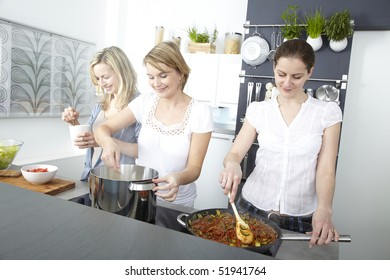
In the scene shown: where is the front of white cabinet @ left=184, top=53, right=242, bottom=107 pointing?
toward the camera

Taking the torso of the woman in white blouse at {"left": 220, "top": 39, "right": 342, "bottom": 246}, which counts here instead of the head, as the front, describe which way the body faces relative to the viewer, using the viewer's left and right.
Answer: facing the viewer

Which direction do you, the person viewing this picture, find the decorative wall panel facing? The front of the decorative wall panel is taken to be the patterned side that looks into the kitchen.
facing the viewer and to the right of the viewer

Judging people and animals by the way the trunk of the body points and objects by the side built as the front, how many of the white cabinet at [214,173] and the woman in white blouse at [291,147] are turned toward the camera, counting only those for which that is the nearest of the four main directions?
2

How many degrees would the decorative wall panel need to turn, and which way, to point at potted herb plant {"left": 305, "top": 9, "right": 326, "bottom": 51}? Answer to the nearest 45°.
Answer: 0° — it already faces it

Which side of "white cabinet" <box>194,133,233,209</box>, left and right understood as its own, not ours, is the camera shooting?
front

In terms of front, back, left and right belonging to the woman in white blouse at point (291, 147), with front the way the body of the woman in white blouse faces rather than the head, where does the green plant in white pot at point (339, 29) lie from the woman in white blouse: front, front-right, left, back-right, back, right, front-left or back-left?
back

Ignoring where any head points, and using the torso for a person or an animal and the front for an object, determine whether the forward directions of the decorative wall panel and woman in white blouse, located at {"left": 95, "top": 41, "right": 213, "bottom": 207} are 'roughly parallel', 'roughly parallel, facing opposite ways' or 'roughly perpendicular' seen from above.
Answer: roughly perpendicular

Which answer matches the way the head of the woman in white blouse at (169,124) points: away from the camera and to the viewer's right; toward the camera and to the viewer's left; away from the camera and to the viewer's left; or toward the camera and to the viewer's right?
toward the camera and to the viewer's left

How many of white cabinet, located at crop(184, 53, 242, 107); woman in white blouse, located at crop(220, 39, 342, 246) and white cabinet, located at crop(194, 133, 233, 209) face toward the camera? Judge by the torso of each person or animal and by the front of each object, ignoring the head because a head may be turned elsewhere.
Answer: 3

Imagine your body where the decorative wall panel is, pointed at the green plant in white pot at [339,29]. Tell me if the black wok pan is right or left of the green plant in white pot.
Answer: right
